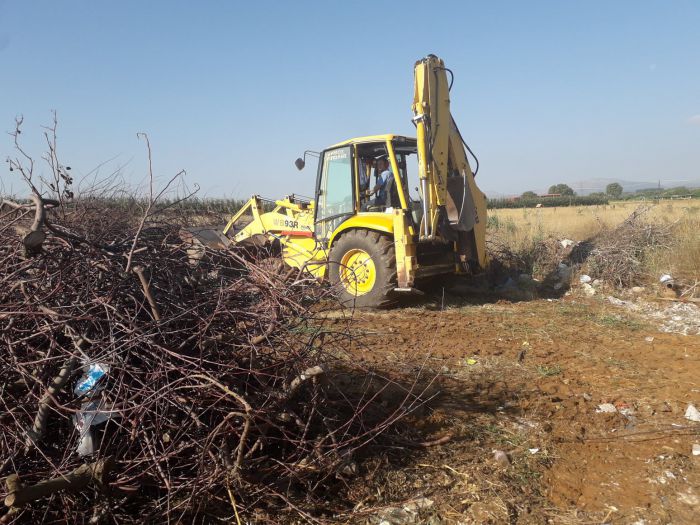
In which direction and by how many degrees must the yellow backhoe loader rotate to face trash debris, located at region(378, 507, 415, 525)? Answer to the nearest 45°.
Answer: approximately 135° to its left

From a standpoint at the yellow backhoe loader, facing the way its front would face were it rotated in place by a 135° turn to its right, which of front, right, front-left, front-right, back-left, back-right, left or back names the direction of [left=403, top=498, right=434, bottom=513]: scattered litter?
right

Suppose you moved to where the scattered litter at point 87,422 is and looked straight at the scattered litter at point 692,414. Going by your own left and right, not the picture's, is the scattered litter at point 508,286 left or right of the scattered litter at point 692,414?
left

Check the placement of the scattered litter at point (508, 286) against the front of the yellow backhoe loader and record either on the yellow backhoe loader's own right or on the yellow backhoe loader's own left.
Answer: on the yellow backhoe loader's own right

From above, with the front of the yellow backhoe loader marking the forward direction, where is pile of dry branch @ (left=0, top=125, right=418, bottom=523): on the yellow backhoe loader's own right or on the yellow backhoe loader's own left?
on the yellow backhoe loader's own left

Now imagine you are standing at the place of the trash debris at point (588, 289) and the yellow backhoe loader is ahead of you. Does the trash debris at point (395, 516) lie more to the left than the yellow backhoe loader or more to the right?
left

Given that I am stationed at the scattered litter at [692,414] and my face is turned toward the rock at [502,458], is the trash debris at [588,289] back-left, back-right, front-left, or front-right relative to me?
back-right

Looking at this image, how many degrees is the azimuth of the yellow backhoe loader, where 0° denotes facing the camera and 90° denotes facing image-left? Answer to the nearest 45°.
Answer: approximately 135°

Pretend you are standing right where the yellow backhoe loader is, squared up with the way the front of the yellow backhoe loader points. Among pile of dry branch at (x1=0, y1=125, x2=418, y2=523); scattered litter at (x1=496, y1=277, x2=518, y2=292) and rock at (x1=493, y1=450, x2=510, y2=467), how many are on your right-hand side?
1
